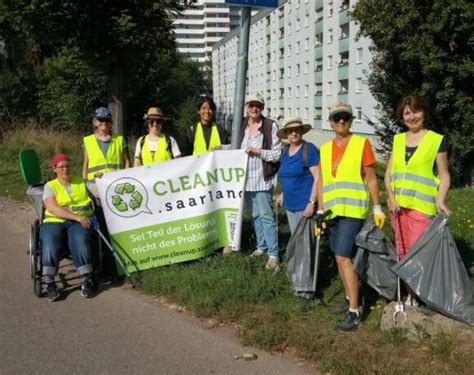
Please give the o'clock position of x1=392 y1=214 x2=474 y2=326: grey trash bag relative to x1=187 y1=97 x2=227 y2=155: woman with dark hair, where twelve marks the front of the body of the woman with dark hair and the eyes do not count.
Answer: The grey trash bag is roughly at 11 o'clock from the woman with dark hair.

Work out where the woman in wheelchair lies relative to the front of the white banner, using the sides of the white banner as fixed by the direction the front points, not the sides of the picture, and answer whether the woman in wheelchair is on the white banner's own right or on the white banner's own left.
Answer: on the white banner's own right

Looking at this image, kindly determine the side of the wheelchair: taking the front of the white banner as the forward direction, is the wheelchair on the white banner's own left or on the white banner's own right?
on the white banner's own right

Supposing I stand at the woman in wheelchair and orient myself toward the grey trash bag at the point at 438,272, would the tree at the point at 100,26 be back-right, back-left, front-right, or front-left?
back-left

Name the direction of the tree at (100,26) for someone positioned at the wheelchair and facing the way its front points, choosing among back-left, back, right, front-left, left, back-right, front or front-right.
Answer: back

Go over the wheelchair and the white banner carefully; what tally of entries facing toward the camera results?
2

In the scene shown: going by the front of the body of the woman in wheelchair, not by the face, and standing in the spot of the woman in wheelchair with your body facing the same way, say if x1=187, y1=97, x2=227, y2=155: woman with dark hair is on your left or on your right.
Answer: on your left

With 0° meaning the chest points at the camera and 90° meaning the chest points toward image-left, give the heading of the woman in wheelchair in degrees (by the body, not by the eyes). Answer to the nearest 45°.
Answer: approximately 0°

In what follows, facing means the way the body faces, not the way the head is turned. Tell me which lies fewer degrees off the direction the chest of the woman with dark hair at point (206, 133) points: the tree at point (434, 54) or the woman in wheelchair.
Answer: the woman in wheelchair

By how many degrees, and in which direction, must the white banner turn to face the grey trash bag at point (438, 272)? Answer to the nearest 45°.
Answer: approximately 45° to its left
